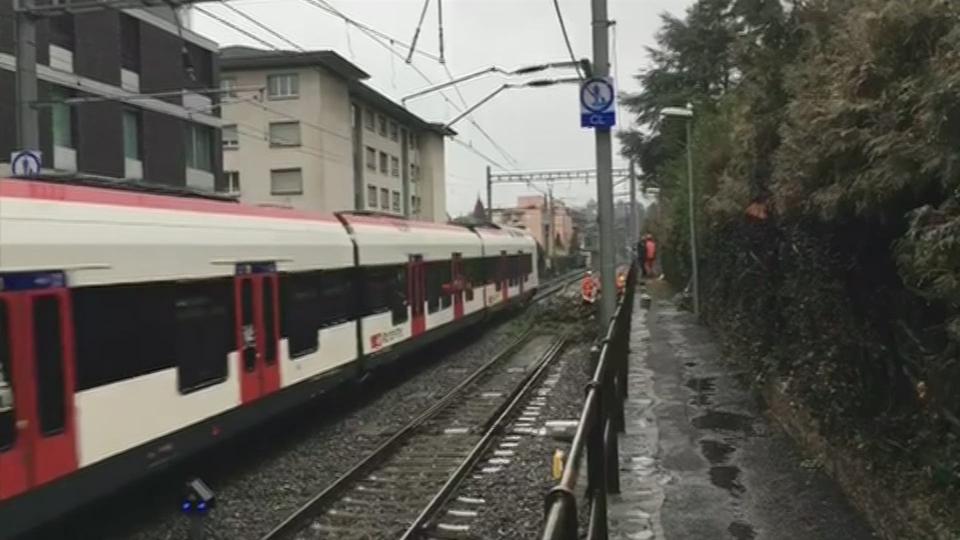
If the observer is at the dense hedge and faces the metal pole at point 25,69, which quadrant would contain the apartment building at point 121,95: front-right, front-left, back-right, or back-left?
front-right

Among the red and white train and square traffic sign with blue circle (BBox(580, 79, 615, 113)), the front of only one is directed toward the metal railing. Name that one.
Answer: the square traffic sign with blue circle

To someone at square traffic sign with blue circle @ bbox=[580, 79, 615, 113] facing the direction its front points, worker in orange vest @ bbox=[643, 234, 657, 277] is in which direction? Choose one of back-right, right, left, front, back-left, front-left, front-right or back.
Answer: back

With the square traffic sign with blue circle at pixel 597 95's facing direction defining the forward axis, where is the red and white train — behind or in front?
in front

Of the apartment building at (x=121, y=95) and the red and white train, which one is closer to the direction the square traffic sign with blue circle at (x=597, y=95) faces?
the red and white train

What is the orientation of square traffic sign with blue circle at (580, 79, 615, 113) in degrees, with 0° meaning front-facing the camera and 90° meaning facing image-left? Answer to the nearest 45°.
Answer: approximately 0°

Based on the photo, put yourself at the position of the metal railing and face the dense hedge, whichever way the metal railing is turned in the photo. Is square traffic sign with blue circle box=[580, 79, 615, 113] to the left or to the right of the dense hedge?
left
